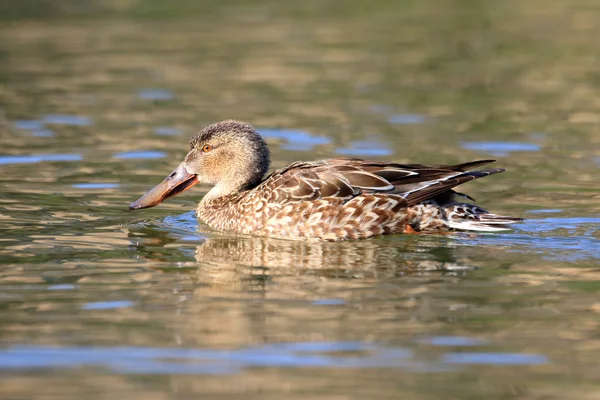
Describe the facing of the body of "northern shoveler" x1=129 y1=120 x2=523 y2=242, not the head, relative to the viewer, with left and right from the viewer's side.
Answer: facing to the left of the viewer
